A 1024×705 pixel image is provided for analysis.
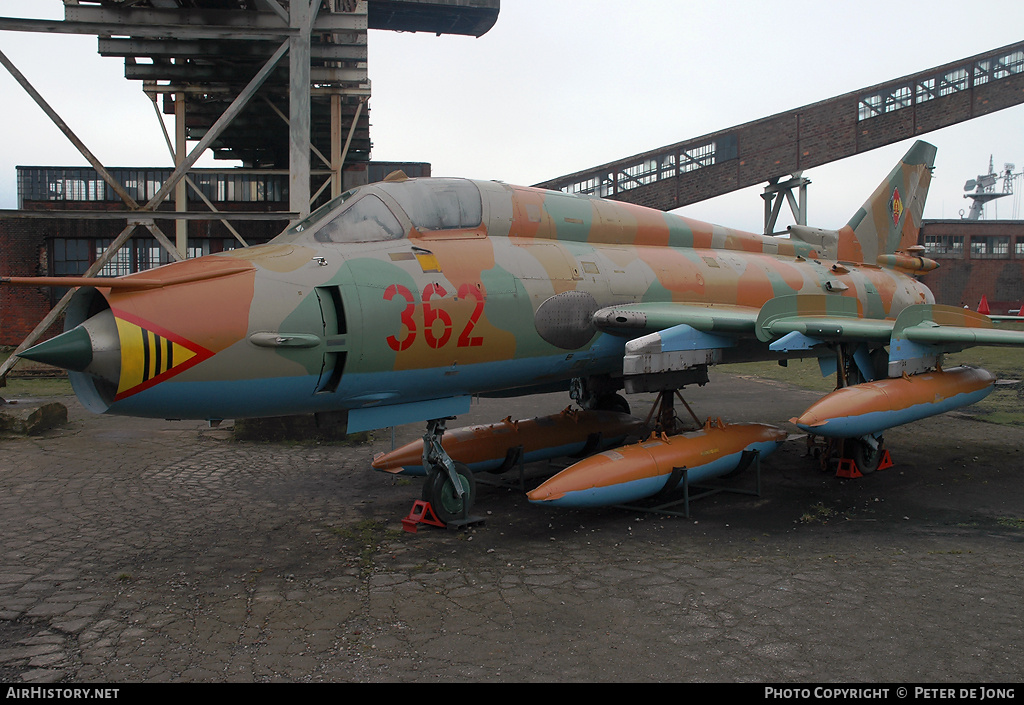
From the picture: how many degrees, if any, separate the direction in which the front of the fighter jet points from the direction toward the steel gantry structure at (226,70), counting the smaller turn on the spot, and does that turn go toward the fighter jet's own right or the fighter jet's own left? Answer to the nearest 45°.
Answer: approximately 90° to the fighter jet's own right

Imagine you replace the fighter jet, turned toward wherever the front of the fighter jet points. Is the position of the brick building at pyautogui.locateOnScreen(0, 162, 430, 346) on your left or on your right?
on your right

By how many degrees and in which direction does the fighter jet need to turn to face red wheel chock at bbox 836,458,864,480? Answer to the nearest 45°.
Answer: approximately 180°

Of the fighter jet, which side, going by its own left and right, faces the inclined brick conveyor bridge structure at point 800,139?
back

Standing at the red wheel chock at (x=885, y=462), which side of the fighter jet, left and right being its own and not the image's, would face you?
back

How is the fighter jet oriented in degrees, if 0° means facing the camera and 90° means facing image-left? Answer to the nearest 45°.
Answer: approximately 45°
